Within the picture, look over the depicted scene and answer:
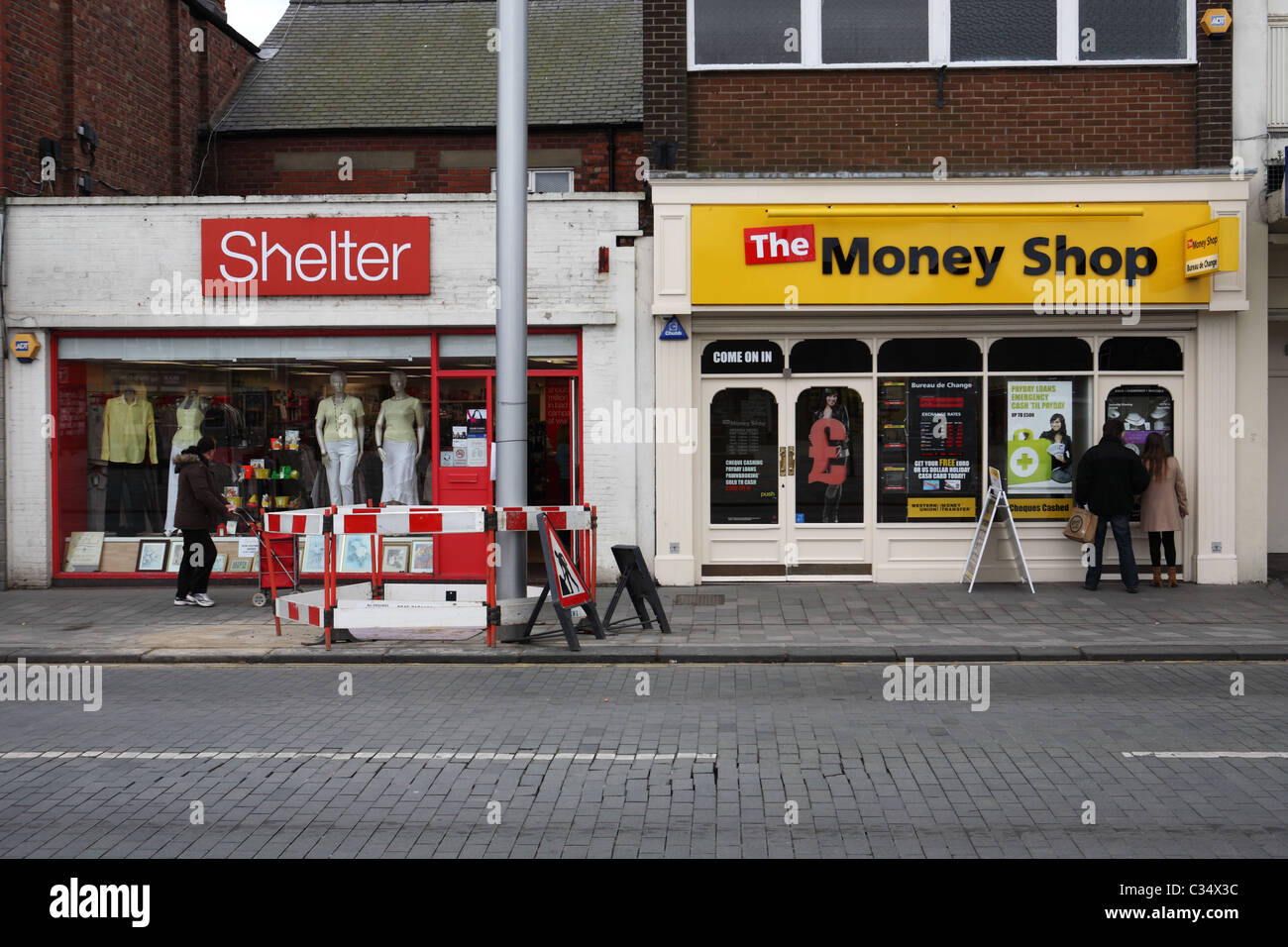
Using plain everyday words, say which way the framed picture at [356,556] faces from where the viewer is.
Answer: facing the viewer

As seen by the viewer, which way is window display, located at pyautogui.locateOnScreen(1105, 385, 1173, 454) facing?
toward the camera

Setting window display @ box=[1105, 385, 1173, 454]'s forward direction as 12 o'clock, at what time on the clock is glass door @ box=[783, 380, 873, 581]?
The glass door is roughly at 2 o'clock from the window display.

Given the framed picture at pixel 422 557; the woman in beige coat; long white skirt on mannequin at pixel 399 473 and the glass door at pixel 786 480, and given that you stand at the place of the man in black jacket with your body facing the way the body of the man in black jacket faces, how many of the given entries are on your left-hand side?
3

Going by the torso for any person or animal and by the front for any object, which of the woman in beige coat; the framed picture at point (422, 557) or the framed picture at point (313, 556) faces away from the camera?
the woman in beige coat

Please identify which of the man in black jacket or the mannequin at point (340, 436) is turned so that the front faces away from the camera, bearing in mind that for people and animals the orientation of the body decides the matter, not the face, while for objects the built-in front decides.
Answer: the man in black jacket

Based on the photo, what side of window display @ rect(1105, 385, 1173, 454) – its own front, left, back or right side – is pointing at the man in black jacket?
front

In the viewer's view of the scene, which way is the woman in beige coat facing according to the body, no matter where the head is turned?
away from the camera

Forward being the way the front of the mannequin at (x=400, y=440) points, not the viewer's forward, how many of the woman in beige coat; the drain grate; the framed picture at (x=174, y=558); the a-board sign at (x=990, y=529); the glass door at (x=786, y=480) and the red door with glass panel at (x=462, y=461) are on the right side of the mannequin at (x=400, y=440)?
1

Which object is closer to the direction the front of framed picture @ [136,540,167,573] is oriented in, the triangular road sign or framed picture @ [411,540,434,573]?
the triangular road sign

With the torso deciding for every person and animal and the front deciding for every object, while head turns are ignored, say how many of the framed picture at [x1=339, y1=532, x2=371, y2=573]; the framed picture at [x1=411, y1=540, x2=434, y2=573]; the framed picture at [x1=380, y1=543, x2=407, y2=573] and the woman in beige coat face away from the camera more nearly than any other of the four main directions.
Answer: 1

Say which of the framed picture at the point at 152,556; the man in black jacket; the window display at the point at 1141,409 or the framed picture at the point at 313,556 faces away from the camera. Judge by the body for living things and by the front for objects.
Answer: the man in black jacket

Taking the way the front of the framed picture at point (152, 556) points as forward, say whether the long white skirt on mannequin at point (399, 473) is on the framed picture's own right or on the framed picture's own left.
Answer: on the framed picture's own left

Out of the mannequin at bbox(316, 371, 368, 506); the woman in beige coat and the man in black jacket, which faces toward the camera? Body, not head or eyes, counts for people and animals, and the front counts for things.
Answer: the mannequin

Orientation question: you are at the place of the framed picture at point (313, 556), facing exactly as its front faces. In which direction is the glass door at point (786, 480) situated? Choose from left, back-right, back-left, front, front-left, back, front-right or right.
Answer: left

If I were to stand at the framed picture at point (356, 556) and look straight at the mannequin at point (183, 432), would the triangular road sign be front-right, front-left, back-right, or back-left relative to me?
back-left
